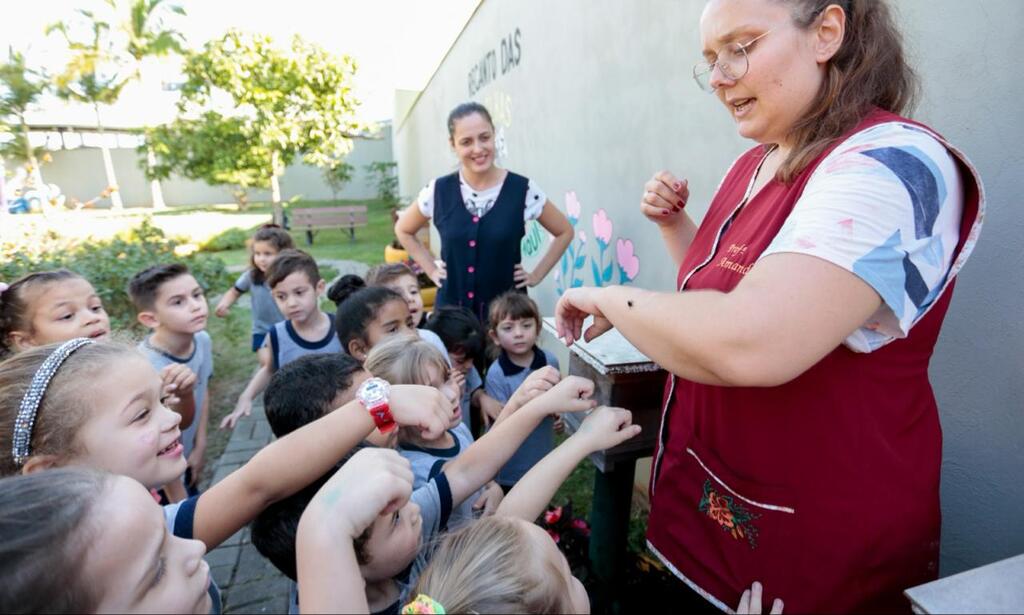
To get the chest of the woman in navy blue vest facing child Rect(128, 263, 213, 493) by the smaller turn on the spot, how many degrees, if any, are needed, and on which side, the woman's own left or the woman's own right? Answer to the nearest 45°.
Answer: approximately 90° to the woman's own right

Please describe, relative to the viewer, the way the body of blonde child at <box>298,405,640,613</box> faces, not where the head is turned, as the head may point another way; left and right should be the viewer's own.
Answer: facing away from the viewer and to the right of the viewer

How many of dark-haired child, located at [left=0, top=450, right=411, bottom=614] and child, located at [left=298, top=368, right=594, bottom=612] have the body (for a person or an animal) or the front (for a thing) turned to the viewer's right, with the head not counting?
2

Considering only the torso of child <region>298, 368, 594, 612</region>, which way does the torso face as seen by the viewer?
to the viewer's right

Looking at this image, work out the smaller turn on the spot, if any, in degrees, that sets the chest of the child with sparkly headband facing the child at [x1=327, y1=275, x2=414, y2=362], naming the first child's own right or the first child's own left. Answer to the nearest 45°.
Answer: approximately 45° to the first child's own left

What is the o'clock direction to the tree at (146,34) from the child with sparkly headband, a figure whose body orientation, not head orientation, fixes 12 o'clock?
The tree is roughly at 9 o'clock from the child with sparkly headband.

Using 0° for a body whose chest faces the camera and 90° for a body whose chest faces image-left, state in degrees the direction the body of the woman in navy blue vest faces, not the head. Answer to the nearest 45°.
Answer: approximately 0°

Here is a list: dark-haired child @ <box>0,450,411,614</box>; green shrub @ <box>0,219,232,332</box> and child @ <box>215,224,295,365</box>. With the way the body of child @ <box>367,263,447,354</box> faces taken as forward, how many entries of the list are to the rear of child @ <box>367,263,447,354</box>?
2

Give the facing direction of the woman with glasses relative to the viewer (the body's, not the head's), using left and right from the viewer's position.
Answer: facing the viewer and to the left of the viewer

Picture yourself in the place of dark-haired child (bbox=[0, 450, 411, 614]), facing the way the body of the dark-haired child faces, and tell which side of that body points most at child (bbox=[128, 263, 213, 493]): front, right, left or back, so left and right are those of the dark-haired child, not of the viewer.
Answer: left

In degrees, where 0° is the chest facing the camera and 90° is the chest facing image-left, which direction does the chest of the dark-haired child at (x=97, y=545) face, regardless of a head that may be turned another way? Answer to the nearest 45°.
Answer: approximately 270°

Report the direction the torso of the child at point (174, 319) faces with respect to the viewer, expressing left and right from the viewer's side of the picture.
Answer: facing the viewer and to the right of the viewer

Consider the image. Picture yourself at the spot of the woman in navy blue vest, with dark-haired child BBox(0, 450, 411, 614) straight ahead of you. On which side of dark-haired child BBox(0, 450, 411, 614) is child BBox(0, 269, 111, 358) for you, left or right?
right
